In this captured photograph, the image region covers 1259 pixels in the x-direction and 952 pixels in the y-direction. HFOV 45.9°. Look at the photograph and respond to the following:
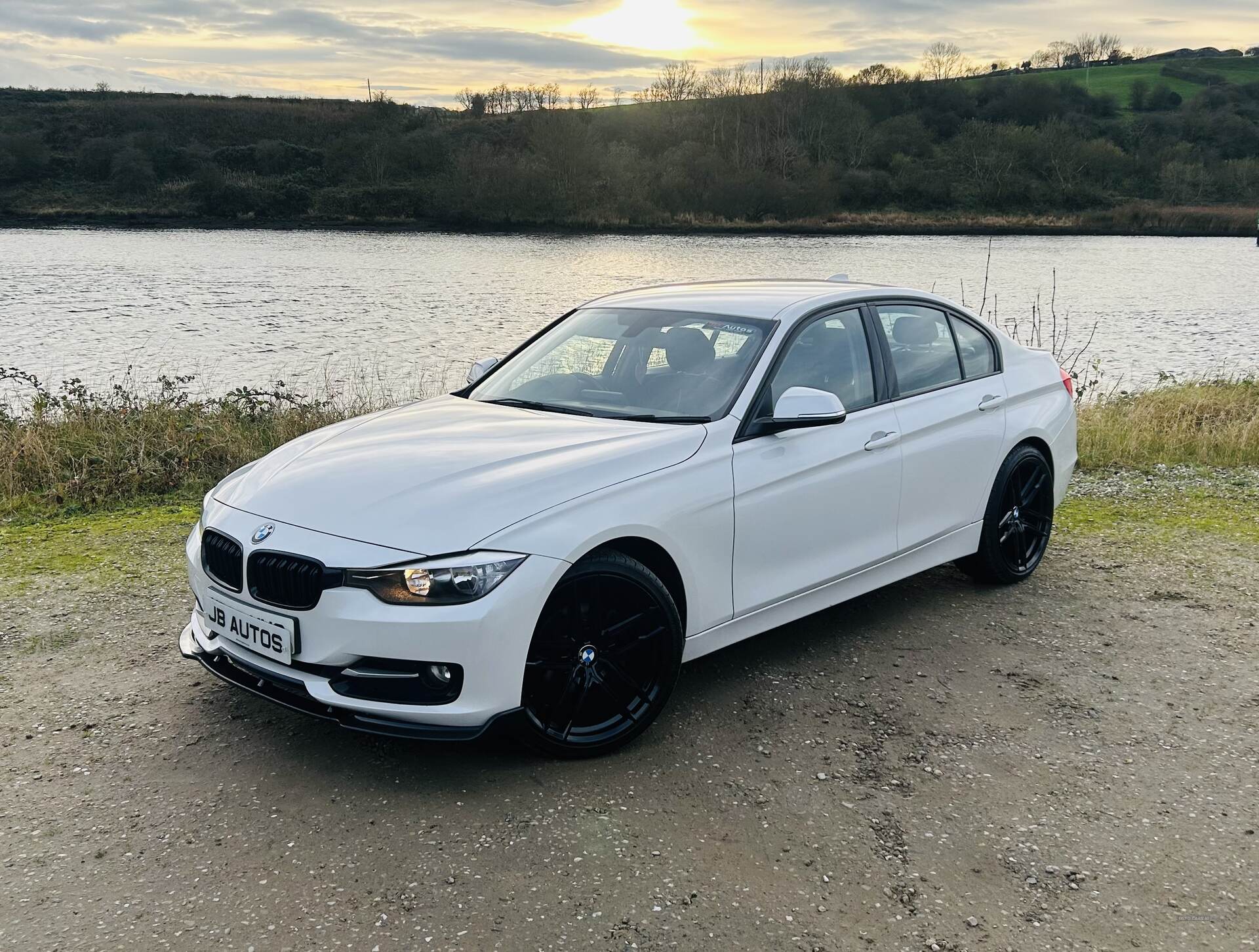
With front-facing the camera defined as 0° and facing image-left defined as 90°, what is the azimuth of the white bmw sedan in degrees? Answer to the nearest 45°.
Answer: approximately 45°
